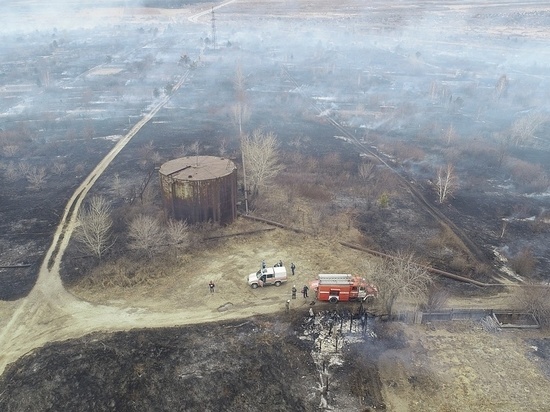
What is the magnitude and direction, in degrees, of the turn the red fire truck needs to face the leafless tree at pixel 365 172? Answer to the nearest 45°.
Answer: approximately 90° to its left

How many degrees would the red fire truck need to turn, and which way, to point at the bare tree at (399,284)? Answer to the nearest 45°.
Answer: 0° — it already faces it

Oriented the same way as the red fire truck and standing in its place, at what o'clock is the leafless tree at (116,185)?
The leafless tree is roughly at 7 o'clock from the red fire truck.

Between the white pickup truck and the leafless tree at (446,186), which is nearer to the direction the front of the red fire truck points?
the leafless tree

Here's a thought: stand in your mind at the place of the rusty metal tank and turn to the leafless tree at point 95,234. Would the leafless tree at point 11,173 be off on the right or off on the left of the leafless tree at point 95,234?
right

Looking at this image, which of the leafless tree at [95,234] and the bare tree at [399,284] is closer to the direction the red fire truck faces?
the bare tree

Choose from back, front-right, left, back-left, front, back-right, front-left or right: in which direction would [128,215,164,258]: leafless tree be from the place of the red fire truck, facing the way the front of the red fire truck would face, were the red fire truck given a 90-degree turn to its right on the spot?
right

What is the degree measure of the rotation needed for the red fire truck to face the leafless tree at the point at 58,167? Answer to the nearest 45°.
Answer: approximately 135° to its left

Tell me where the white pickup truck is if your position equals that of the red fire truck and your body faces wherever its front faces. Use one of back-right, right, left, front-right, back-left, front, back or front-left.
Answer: back

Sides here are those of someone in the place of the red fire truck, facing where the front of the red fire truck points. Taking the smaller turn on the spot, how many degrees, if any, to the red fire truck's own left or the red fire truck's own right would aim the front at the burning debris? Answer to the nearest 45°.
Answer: approximately 90° to the red fire truck's own right

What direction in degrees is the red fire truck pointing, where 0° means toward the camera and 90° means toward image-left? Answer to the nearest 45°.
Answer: approximately 270°

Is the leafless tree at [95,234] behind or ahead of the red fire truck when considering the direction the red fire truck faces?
behind

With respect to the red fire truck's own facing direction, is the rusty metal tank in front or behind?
behind

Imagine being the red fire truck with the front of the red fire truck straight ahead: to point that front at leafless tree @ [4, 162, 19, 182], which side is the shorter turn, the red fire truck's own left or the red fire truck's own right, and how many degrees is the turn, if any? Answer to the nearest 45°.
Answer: approximately 180°
